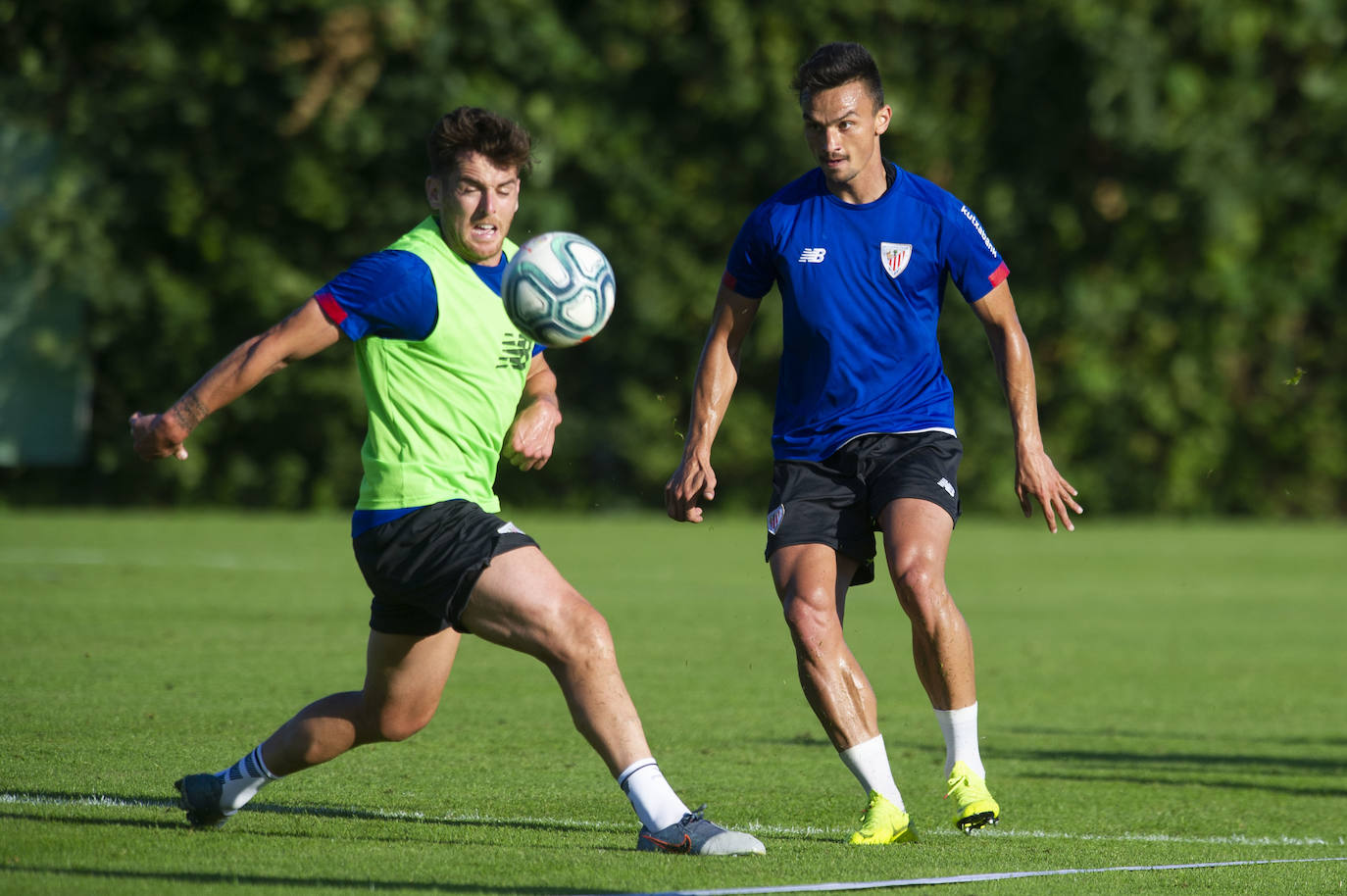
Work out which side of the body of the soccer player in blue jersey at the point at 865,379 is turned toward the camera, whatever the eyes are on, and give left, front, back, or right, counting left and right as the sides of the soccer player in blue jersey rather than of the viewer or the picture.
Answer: front

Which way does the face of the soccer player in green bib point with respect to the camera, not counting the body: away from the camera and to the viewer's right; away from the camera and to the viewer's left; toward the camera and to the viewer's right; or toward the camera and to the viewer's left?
toward the camera and to the viewer's right

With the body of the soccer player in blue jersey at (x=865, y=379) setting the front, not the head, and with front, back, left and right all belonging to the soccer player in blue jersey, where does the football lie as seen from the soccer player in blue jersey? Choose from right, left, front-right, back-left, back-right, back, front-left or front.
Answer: front-right

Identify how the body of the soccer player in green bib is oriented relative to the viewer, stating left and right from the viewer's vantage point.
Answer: facing the viewer and to the right of the viewer

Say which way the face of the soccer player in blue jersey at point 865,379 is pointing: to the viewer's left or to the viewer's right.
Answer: to the viewer's left

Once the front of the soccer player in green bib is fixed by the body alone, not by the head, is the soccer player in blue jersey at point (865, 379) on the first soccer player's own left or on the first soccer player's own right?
on the first soccer player's own left

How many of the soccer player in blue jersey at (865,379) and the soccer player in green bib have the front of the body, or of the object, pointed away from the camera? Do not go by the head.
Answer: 0
